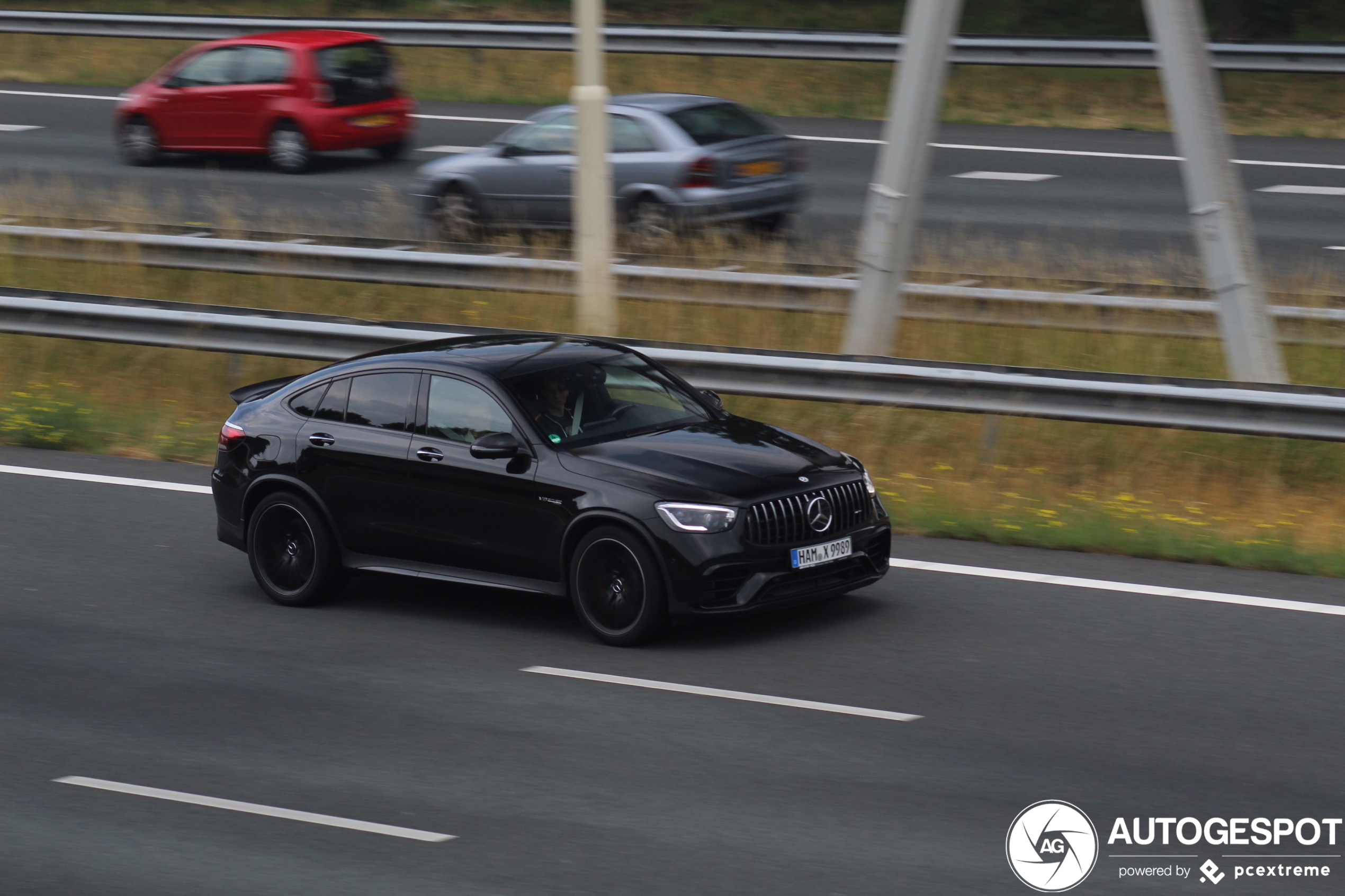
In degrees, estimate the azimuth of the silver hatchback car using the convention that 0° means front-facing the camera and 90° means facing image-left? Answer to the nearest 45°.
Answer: approximately 135°

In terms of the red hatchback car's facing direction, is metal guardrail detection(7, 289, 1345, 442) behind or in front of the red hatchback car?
behind

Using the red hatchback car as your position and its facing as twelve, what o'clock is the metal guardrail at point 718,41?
The metal guardrail is roughly at 4 o'clock from the red hatchback car.

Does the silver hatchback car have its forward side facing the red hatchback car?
yes

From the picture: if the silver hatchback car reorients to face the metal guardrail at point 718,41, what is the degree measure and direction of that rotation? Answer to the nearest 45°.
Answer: approximately 45° to its right

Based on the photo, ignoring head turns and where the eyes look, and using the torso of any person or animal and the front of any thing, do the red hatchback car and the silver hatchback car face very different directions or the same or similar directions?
same or similar directions

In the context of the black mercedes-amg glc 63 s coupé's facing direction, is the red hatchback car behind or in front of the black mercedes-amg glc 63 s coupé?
behind

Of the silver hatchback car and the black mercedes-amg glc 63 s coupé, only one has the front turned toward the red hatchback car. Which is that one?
the silver hatchback car

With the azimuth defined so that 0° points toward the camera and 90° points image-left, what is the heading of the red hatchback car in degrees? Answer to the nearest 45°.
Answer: approximately 135°

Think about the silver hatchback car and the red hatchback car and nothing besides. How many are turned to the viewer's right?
0

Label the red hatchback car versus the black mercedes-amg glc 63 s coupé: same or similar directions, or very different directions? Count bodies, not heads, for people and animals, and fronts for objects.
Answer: very different directions

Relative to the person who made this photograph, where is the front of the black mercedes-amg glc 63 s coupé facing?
facing the viewer and to the right of the viewer
